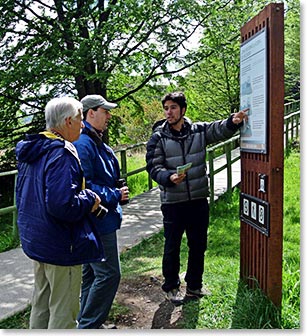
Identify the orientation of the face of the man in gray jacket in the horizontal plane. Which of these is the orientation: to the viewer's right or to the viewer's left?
to the viewer's left

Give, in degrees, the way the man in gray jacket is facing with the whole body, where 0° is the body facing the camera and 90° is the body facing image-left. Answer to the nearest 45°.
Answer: approximately 0°

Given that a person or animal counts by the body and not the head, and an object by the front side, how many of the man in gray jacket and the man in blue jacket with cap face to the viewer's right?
1

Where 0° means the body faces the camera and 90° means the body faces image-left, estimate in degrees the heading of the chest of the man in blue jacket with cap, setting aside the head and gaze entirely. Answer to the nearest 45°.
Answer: approximately 270°

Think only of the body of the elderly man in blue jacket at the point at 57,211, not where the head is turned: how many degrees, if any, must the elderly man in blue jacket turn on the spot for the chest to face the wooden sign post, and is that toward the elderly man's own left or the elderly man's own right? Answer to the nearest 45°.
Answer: approximately 45° to the elderly man's own right

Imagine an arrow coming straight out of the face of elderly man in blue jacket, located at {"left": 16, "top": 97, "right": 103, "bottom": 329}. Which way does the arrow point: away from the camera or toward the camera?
away from the camera

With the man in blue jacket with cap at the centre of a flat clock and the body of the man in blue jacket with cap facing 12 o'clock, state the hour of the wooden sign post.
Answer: The wooden sign post is roughly at 12 o'clock from the man in blue jacket with cap.

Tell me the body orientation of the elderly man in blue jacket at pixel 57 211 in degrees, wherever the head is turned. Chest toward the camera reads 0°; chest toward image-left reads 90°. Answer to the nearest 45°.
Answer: approximately 225°

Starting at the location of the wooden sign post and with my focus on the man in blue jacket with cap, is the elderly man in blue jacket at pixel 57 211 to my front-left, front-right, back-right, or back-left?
front-left

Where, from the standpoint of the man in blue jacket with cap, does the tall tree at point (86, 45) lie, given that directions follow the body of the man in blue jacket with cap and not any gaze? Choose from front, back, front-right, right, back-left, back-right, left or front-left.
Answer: left

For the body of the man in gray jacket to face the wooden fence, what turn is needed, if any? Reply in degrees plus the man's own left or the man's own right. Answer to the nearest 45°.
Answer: approximately 180°

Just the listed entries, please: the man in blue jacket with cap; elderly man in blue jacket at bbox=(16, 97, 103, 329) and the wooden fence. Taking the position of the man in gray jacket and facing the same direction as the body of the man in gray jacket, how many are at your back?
1

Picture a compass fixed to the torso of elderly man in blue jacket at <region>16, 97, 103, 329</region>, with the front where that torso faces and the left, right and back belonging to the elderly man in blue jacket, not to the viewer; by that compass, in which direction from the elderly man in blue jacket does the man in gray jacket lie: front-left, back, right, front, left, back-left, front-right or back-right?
front
